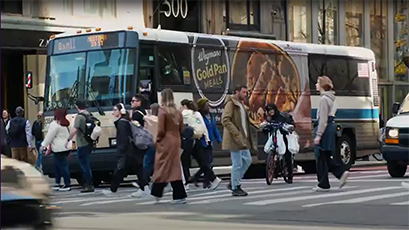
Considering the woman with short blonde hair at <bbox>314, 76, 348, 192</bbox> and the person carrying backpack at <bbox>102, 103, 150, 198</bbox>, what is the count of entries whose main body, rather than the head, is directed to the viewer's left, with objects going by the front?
2

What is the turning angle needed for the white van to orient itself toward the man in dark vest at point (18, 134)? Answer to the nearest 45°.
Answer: approximately 45° to its right

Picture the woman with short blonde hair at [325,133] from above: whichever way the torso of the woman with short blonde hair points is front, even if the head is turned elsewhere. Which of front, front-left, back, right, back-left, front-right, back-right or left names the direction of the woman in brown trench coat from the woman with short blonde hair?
front-left

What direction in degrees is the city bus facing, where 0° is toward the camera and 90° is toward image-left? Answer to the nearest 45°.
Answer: approximately 45°

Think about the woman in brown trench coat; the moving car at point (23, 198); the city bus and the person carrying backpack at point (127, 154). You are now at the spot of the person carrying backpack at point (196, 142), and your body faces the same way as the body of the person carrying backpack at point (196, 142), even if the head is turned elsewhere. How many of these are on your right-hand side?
1

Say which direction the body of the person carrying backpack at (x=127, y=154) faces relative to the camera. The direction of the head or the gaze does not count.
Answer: to the viewer's left

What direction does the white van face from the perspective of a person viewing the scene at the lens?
facing the viewer and to the left of the viewer

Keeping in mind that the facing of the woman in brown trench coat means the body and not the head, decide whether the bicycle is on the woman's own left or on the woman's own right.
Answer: on the woman's own right

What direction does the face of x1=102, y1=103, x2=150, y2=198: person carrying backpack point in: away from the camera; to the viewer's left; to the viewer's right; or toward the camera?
to the viewer's left

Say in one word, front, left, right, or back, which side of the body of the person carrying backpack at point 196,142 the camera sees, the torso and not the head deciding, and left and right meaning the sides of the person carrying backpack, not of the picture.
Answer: left

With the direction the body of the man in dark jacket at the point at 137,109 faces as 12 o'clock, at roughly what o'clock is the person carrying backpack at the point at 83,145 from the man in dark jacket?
The person carrying backpack is roughly at 1 o'clock from the man in dark jacket.

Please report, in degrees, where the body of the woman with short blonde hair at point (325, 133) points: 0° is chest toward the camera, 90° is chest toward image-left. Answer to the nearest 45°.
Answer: approximately 90°
